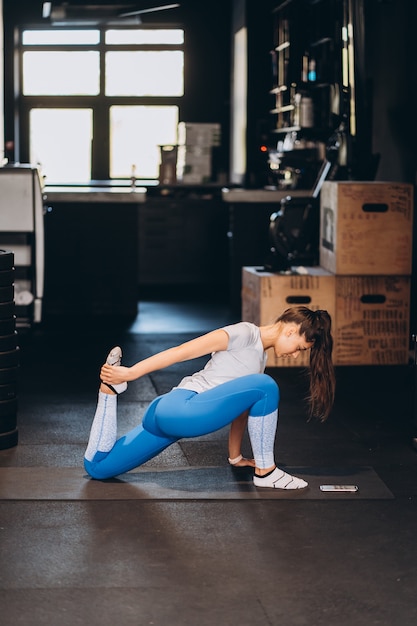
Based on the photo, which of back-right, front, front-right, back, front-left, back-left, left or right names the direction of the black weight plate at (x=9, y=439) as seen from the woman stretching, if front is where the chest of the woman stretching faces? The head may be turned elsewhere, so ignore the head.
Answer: back-left

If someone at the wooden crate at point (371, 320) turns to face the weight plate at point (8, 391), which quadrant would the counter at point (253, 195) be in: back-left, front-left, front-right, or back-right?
back-right

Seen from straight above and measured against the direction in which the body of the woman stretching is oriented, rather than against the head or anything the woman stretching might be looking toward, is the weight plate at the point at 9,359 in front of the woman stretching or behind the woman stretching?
behind

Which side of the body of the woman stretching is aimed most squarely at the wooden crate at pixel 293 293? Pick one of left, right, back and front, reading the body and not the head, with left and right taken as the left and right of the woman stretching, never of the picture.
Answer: left

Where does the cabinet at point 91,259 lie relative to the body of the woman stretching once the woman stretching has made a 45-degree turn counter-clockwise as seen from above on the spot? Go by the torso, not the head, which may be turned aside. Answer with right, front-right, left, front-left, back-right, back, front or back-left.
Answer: front-left

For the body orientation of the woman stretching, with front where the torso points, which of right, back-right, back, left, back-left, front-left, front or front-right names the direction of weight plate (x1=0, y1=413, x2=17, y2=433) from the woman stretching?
back-left

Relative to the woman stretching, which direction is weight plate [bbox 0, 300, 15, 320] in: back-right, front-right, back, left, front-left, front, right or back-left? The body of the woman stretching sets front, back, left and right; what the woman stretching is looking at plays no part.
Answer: back-left

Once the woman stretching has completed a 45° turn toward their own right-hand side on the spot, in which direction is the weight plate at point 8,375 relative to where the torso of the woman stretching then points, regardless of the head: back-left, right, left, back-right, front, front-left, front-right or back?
back

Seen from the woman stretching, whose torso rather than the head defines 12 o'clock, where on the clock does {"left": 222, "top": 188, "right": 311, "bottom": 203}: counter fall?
The counter is roughly at 9 o'clock from the woman stretching.

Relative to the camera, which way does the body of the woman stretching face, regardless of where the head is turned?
to the viewer's right

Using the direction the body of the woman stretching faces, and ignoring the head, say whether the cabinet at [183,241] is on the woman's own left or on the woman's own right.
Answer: on the woman's own left

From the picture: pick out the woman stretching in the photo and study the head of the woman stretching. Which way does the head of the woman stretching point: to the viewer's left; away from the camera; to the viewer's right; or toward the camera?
to the viewer's right

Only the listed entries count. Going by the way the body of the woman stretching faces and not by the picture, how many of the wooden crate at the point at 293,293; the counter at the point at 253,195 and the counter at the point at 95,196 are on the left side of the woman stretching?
3

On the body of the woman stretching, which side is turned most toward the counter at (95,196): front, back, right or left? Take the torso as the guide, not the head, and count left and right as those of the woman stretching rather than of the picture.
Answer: left

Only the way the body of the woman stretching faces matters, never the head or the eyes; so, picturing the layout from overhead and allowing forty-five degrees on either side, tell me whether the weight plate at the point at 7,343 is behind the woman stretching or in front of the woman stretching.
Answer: behind
